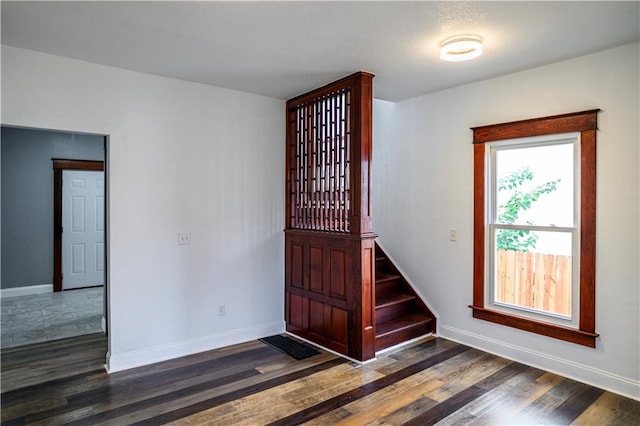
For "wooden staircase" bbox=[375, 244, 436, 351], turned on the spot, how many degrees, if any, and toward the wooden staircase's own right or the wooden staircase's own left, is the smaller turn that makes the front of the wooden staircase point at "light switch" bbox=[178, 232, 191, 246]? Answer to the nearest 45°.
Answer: approximately 90° to the wooden staircase's own right

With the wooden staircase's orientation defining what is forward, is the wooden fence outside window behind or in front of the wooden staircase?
in front

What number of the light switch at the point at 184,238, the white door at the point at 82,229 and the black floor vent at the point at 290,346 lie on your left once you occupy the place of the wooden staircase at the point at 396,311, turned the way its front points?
0

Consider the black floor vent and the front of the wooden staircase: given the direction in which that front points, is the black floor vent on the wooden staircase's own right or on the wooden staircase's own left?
on the wooden staircase's own right

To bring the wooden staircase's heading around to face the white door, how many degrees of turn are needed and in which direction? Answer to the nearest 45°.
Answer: approximately 135° to its right

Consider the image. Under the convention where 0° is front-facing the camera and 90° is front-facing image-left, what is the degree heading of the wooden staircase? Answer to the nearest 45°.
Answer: approximately 315°
